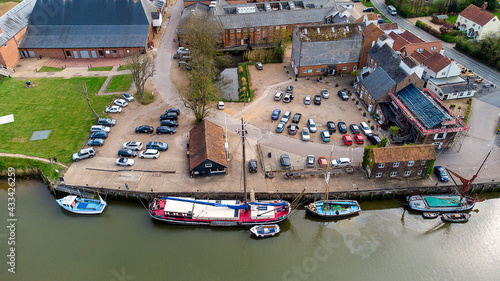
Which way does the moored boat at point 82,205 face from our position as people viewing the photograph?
facing to the left of the viewer

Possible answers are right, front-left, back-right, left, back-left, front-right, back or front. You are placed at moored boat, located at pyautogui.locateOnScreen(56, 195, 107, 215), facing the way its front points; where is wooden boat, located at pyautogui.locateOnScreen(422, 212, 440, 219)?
back-left

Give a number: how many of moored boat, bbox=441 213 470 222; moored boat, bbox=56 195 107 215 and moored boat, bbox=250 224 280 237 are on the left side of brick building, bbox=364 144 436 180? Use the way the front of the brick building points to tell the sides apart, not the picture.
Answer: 1

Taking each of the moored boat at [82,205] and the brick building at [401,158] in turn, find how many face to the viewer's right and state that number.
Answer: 0

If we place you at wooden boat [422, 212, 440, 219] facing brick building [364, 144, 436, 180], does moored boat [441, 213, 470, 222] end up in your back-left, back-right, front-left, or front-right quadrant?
back-right

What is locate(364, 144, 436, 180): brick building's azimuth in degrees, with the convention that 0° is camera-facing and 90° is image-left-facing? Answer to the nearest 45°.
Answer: approximately 0°
